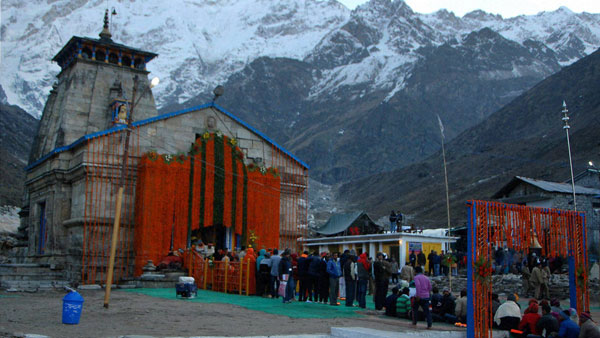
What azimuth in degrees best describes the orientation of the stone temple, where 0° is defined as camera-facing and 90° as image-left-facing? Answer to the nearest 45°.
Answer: approximately 315°

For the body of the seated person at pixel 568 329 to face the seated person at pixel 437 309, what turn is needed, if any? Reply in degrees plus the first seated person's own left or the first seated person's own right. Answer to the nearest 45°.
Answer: approximately 45° to the first seated person's own left

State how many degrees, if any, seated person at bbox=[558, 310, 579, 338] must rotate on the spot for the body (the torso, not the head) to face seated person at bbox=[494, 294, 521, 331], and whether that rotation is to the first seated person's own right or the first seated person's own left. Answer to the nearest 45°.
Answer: approximately 45° to the first seated person's own left

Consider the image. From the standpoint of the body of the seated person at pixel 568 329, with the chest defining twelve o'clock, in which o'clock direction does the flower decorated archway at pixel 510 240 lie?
The flower decorated archway is roughly at 11 o'clock from the seated person.

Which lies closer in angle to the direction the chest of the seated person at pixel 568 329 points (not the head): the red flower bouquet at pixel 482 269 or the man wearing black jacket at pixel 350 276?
the man wearing black jacket

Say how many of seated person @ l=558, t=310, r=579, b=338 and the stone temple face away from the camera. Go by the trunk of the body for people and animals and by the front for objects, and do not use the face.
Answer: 1

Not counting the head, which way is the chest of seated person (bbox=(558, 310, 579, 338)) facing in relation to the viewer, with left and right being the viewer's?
facing away from the viewer

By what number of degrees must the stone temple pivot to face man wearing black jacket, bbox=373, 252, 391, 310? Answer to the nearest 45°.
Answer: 0° — it already faces them

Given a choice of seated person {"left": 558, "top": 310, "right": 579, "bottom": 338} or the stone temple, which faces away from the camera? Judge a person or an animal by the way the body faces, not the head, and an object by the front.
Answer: the seated person

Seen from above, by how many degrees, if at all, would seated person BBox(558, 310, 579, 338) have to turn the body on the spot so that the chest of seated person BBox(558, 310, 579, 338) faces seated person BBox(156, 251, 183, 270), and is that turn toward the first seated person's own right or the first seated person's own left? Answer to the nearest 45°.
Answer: approximately 45° to the first seated person's own left

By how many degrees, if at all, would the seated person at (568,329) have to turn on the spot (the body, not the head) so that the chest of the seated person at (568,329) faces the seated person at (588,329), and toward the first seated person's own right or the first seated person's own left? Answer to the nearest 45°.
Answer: approximately 135° to the first seated person's own right
